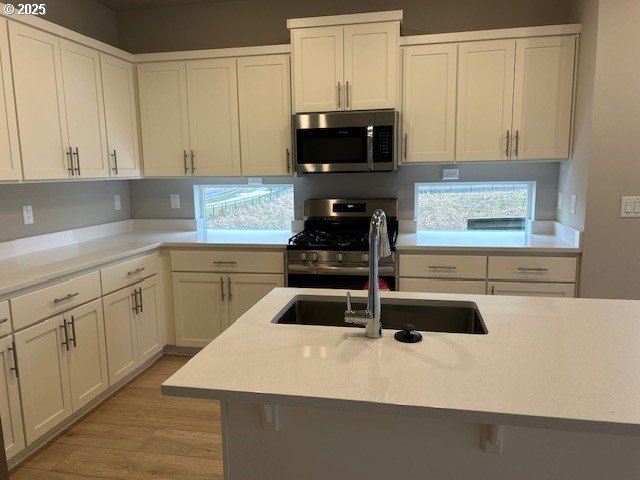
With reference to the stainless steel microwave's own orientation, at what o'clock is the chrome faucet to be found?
The chrome faucet is roughly at 12 o'clock from the stainless steel microwave.

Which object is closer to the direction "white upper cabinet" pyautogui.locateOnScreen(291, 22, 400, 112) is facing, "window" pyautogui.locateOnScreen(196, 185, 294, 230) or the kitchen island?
the kitchen island

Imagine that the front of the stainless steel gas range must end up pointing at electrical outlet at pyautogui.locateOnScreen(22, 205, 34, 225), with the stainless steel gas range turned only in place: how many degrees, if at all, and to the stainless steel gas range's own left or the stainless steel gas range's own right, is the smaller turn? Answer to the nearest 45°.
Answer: approximately 90° to the stainless steel gas range's own right

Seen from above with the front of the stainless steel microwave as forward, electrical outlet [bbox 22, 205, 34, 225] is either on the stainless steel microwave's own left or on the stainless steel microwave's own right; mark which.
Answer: on the stainless steel microwave's own right

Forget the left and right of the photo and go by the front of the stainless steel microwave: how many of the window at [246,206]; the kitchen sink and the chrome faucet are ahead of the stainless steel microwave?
2

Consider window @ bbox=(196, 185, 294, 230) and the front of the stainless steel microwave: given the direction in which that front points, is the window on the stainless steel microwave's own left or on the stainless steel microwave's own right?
on the stainless steel microwave's own right

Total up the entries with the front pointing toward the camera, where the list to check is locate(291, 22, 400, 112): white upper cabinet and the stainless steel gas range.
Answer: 2

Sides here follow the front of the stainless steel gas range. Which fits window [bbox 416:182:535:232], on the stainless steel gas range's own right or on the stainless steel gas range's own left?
on the stainless steel gas range's own left

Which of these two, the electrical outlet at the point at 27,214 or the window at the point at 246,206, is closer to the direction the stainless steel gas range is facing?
the electrical outlet

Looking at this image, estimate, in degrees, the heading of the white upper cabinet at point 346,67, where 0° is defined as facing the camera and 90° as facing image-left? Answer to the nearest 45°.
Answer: approximately 0°

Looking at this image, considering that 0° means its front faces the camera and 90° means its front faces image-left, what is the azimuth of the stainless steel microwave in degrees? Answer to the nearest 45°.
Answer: approximately 0°

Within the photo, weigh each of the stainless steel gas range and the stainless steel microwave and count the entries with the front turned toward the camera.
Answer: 2
